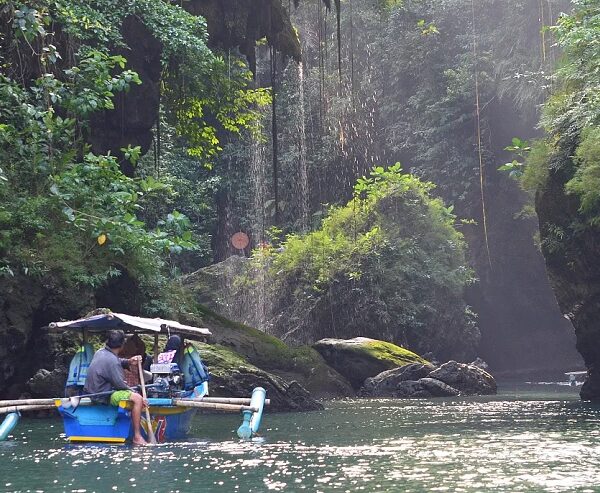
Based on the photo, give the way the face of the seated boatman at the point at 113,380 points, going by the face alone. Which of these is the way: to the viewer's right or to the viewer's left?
to the viewer's right

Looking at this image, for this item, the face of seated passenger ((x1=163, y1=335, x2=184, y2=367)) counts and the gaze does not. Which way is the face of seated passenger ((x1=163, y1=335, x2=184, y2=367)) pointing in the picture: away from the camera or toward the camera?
away from the camera
